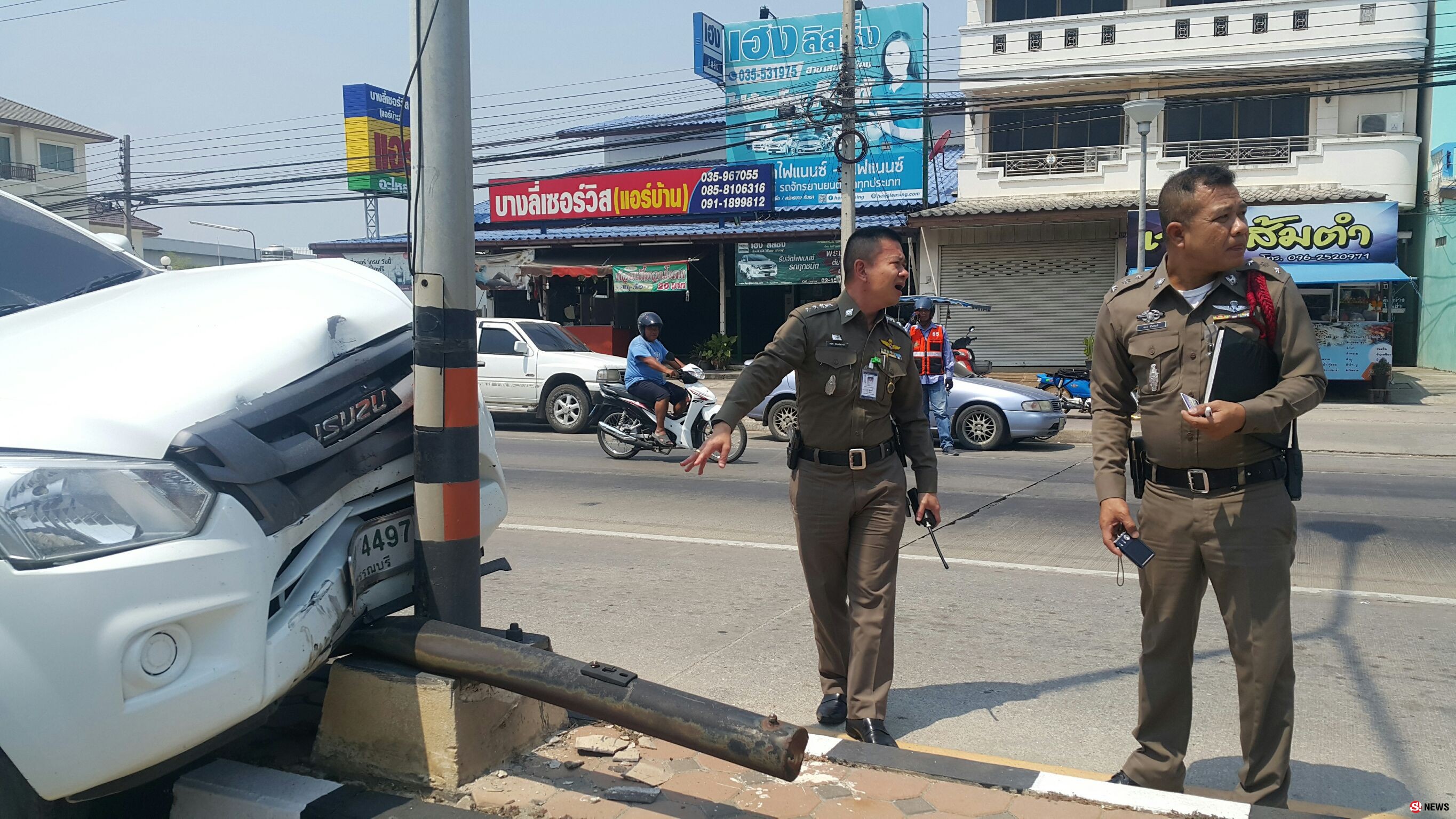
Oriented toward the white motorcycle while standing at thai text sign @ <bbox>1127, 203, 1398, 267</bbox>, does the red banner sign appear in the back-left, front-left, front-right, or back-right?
front-right

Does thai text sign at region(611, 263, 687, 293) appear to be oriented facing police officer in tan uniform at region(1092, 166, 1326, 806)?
yes

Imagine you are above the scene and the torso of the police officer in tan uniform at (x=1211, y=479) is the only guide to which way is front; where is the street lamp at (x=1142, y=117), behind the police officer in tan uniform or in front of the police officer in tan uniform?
behind

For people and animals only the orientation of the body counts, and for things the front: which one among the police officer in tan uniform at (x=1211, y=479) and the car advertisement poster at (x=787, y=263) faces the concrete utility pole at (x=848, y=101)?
the car advertisement poster

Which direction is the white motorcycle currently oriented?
to the viewer's right

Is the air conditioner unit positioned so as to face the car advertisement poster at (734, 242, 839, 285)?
no

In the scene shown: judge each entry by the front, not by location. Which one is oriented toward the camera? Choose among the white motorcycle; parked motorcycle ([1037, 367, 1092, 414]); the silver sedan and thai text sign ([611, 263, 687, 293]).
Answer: the thai text sign

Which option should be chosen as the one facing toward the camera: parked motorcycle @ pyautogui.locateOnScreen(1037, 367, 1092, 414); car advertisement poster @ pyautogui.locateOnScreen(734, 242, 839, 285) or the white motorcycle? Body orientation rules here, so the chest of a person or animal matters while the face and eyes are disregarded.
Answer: the car advertisement poster

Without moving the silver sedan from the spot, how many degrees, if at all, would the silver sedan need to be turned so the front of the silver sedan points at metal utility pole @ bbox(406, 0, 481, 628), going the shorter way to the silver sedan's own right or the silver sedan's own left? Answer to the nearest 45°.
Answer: approximately 90° to the silver sedan's own right

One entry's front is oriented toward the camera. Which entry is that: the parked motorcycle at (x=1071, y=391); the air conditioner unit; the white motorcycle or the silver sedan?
the air conditioner unit

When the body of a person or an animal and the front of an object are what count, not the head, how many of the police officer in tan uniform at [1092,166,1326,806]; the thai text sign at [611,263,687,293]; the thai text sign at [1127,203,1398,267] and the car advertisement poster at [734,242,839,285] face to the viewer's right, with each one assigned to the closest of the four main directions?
0

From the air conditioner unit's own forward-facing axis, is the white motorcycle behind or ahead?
ahead

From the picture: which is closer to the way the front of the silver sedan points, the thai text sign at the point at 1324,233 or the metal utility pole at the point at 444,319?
the thai text sign

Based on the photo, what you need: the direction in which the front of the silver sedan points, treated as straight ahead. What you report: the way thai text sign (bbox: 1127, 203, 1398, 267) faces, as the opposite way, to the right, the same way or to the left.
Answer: to the right

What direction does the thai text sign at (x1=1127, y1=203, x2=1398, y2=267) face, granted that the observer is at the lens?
facing the viewer

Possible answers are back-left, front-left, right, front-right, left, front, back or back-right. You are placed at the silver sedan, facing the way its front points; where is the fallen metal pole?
right

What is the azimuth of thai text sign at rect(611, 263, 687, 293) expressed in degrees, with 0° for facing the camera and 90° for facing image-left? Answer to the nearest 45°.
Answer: approximately 0°

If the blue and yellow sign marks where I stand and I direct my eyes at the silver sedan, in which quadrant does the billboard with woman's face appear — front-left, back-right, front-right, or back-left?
front-left

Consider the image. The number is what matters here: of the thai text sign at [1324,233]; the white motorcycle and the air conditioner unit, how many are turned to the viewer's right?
1

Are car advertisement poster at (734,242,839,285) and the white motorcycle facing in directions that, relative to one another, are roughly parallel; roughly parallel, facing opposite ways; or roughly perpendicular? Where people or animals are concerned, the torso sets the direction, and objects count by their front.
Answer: roughly perpendicular
